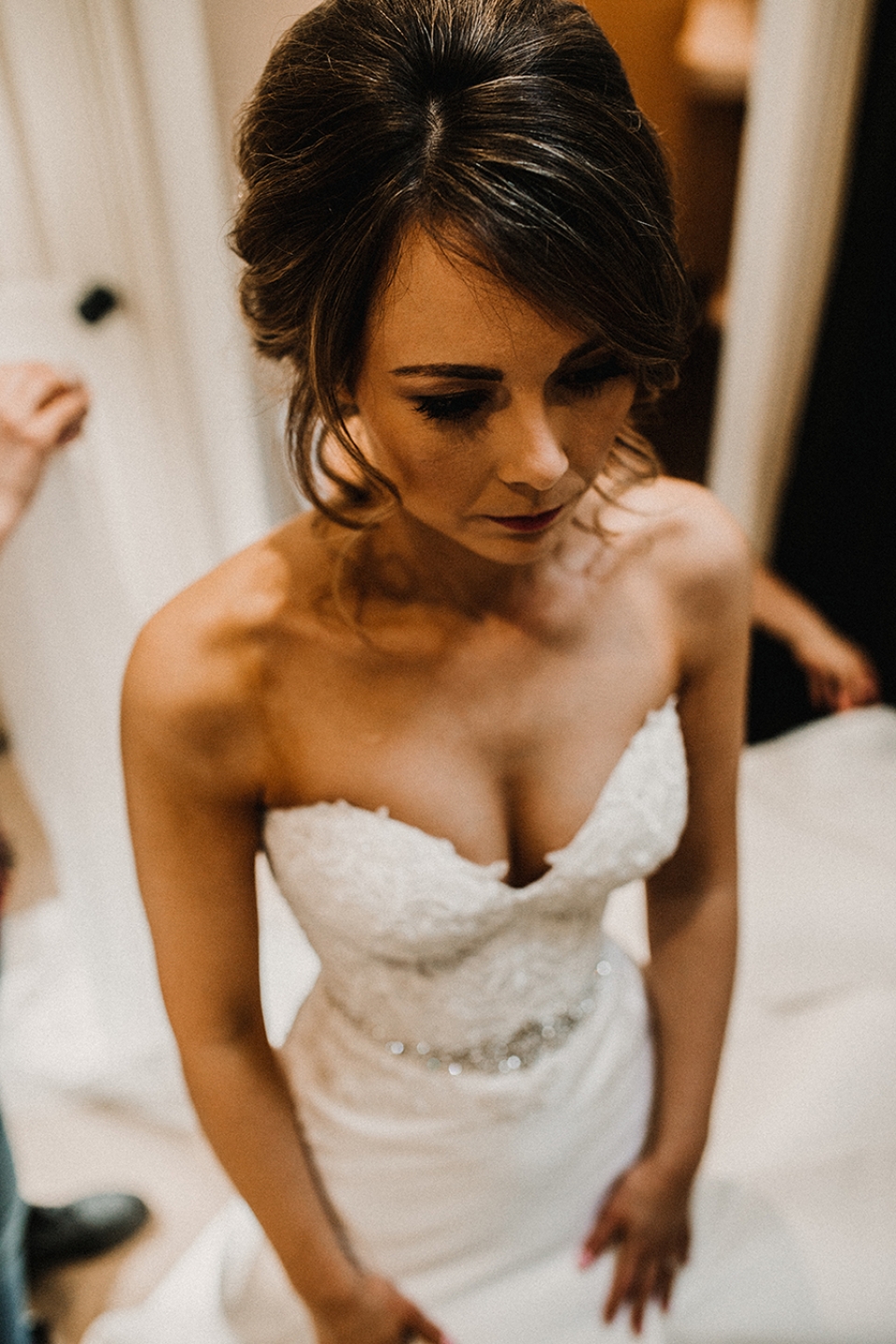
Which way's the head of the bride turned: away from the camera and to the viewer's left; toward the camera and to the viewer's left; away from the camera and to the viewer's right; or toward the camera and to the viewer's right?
toward the camera and to the viewer's right

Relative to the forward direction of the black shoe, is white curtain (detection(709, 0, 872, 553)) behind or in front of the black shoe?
in front

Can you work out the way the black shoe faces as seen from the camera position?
facing to the right of the viewer
